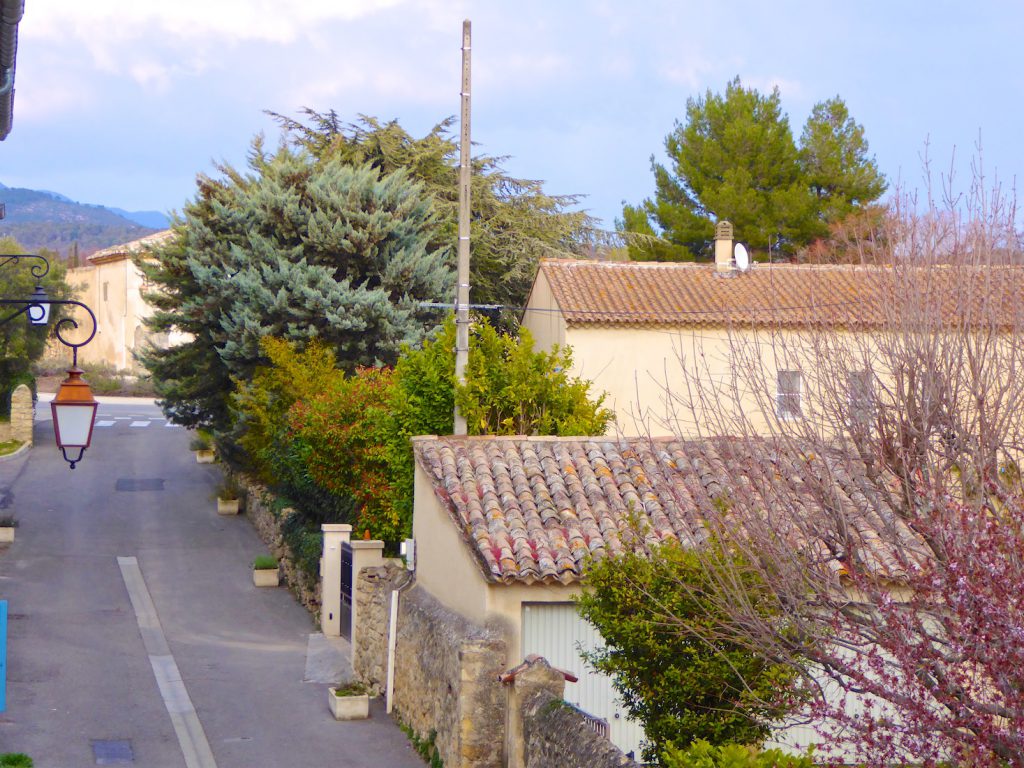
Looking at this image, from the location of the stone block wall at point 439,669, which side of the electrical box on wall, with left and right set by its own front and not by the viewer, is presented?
left

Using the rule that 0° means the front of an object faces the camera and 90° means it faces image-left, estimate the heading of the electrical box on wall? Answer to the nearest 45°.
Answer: approximately 90°

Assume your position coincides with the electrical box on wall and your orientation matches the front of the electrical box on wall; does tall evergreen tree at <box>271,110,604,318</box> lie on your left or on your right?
on your right

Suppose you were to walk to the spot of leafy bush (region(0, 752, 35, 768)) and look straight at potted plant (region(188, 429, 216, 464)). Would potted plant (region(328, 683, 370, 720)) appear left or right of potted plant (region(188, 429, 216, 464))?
right

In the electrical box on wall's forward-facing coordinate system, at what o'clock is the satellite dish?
The satellite dish is roughly at 4 o'clock from the electrical box on wall.

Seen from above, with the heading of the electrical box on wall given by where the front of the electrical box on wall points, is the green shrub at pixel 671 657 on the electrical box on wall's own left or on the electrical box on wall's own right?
on the electrical box on wall's own left

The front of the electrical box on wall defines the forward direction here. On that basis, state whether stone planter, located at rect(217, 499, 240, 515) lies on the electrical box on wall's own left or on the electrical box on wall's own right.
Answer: on the electrical box on wall's own right

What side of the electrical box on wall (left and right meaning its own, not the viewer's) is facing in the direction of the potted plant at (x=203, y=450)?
right

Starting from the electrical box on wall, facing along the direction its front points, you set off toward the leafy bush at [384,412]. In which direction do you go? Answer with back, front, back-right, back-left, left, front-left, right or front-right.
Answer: right

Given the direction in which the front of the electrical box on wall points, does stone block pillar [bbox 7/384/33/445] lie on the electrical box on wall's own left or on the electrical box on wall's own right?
on the electrical box on wall's own right

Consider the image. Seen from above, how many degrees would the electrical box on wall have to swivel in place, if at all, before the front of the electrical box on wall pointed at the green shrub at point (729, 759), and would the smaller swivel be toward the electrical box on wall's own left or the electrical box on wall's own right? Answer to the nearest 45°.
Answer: approximately 90° to the electrical box on wall's own left

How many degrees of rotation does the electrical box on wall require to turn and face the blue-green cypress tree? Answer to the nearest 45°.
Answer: approximately 90° to its right

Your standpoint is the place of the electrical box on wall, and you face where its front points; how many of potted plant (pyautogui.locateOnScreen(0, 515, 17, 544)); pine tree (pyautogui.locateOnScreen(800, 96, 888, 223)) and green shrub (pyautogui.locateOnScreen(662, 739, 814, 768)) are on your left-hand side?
1
